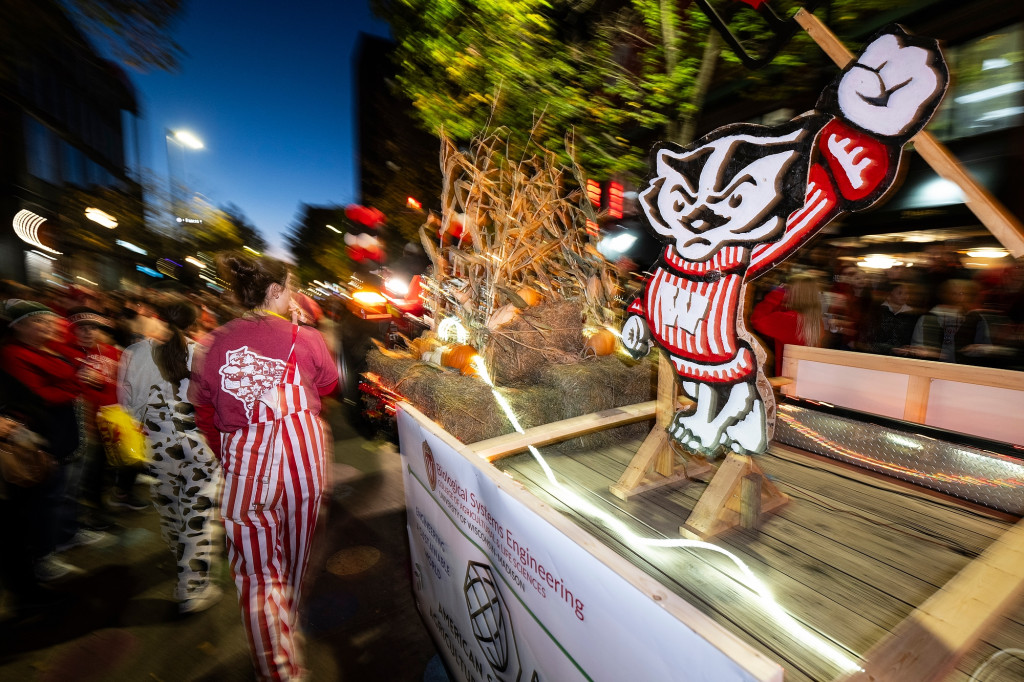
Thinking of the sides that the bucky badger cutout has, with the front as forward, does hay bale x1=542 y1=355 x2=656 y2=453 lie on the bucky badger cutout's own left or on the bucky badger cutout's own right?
on the bucky badger cutout's own right

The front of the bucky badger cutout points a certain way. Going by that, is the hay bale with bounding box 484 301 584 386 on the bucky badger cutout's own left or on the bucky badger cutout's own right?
on the bucky badger cutout's own right

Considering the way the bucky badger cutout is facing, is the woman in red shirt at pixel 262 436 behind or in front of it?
in front

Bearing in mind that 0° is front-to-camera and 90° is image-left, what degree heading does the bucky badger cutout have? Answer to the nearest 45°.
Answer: approximately 45°

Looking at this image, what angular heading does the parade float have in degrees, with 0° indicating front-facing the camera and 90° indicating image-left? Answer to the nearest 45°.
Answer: approximately 135°
